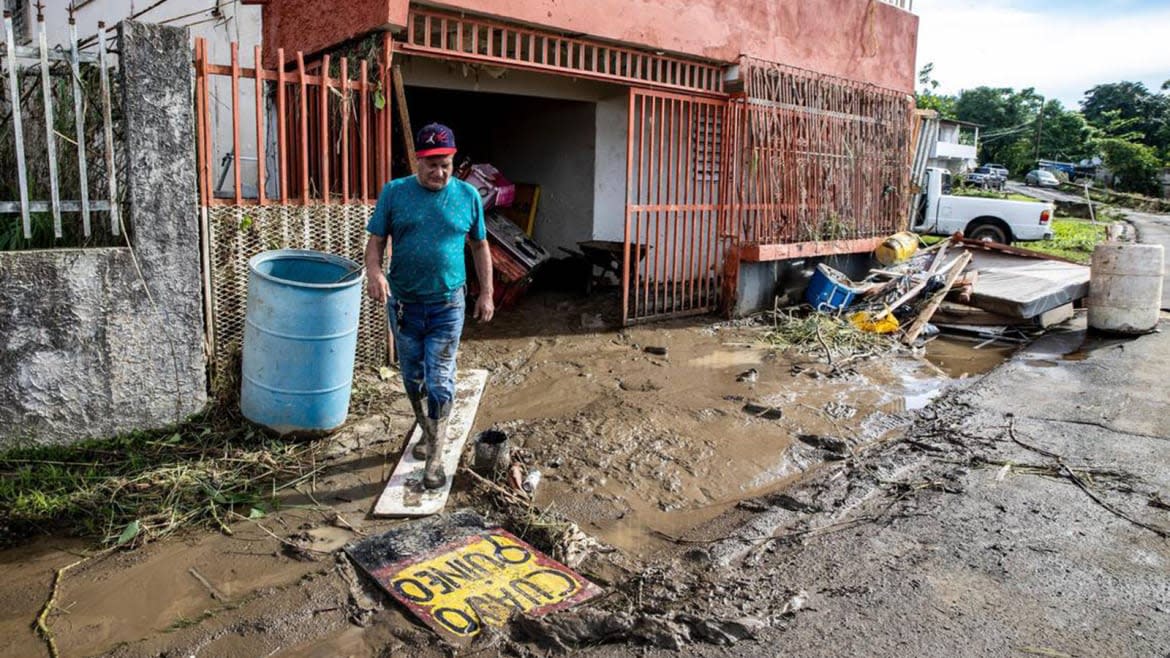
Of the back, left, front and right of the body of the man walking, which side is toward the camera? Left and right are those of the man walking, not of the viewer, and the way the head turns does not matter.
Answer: front

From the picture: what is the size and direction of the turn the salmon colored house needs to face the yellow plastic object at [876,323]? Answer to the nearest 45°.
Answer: approximately 45° to its left

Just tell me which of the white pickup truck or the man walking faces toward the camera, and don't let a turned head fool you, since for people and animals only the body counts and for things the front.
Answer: the man walking

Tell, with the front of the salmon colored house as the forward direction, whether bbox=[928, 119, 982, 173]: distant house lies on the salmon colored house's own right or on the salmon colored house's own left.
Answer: on the salmon colored house's own left

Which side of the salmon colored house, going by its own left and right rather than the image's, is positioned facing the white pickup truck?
left

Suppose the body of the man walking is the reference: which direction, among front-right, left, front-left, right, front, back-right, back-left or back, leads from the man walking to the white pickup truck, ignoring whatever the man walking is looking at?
back-left

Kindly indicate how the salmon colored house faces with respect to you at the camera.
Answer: facing the viewer and to the right of the viewer

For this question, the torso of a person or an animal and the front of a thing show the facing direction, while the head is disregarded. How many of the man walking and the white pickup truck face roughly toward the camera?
1
